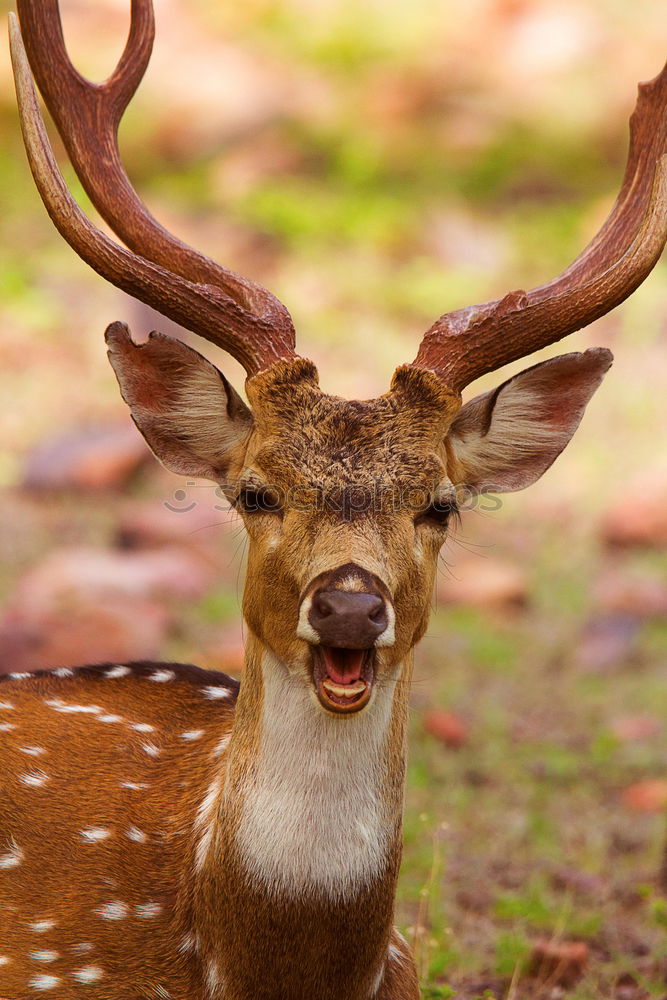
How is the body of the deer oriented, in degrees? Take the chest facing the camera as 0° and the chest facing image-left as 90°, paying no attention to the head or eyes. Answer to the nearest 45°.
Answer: approximately 315°
